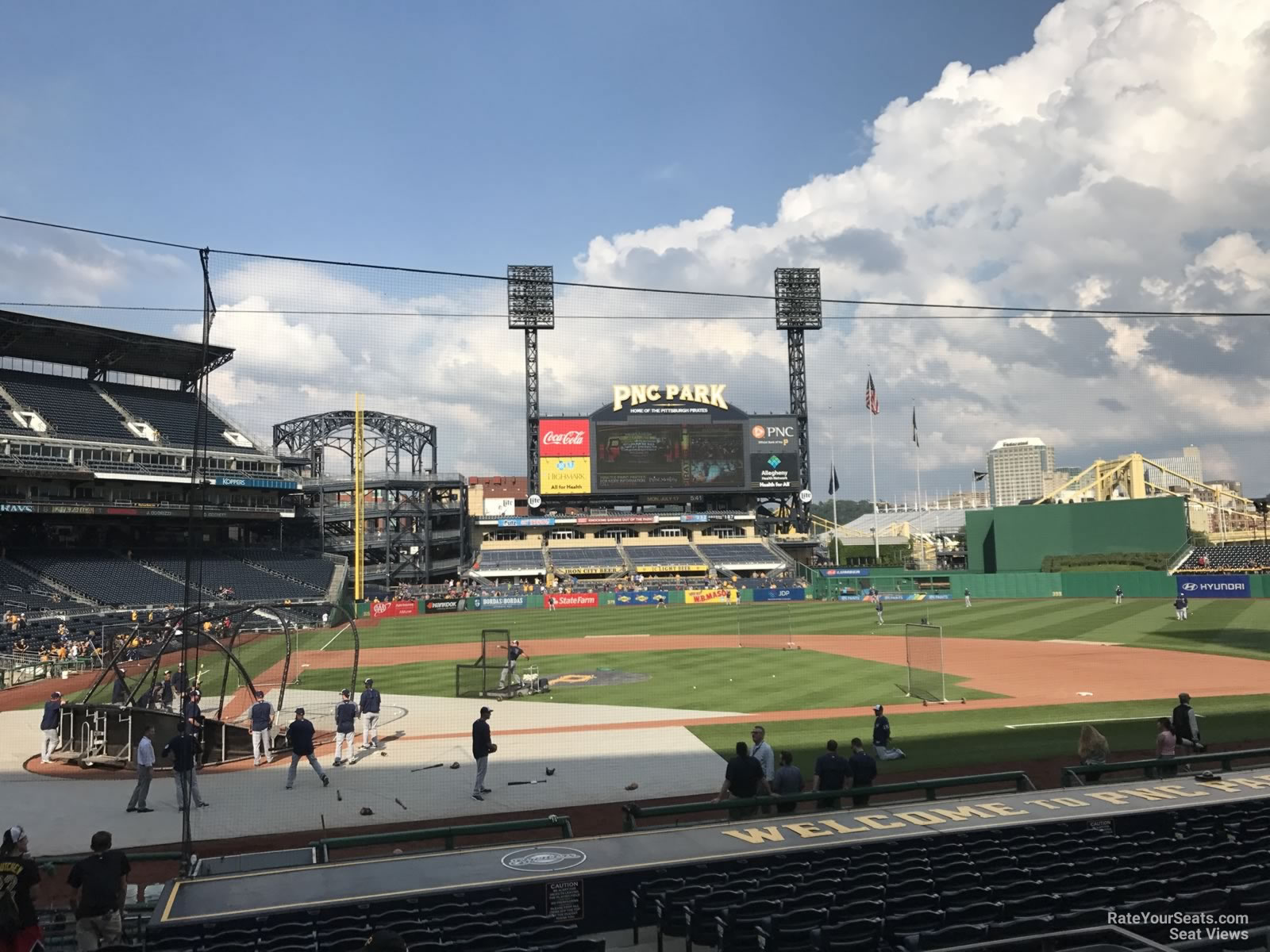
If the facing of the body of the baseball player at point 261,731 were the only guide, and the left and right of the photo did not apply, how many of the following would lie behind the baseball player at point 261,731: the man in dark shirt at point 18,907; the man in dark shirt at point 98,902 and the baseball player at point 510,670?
2

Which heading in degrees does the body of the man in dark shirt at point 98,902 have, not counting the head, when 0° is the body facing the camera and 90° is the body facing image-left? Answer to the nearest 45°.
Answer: approximately 180°

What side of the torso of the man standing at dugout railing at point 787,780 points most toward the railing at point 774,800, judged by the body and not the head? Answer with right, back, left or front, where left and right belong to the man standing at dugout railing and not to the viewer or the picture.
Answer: back

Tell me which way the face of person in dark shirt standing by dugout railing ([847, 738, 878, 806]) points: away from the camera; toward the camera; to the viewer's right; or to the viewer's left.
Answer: away from the camera

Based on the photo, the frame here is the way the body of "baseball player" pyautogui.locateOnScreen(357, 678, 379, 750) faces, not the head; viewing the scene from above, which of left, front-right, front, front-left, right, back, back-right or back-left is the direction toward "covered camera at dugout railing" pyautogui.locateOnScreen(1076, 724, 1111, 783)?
back-right

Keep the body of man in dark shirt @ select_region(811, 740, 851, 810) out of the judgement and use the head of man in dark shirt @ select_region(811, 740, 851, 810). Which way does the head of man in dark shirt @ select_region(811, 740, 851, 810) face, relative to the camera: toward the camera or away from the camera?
away from the camera

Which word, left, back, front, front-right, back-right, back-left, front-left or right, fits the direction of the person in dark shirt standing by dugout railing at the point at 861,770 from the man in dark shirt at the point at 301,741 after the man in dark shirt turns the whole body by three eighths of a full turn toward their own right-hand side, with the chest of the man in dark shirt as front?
front

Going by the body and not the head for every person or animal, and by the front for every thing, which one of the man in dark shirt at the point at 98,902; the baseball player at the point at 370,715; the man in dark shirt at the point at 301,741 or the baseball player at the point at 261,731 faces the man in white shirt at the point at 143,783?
the man in dark shirt at the point at 98,902

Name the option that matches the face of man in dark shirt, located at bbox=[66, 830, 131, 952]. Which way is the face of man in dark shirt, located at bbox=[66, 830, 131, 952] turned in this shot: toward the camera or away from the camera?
away from the camera

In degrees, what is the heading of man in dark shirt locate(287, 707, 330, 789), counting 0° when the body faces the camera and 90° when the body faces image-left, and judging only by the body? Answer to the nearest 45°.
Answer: approximately 180°

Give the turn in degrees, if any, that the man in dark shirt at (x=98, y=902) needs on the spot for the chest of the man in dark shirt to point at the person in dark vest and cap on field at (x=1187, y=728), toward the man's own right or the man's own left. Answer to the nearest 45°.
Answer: approximately 90° to the man's own right
